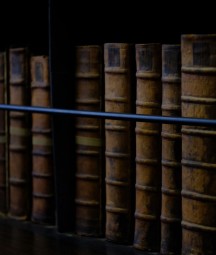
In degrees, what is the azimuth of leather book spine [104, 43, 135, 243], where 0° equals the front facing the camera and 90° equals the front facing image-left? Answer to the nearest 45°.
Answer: approximately 0°

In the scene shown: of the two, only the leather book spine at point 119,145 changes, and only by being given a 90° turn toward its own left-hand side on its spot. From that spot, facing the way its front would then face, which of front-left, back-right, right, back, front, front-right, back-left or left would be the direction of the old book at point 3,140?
back-left
